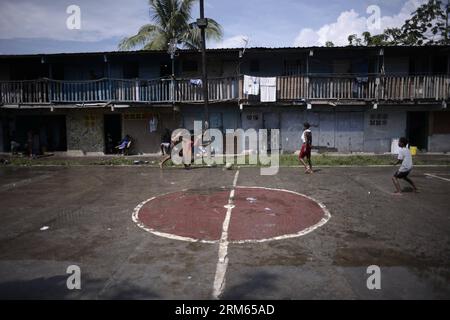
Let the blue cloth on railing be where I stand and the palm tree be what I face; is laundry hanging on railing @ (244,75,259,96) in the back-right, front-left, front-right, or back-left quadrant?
back-right

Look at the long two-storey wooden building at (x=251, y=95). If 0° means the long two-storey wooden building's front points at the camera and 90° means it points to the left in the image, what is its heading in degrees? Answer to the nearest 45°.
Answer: approximately 0°
